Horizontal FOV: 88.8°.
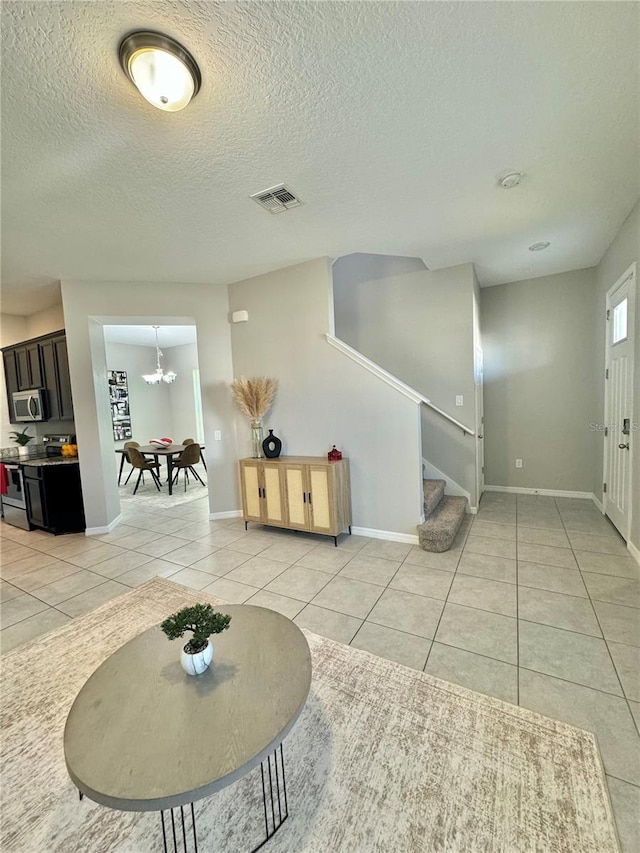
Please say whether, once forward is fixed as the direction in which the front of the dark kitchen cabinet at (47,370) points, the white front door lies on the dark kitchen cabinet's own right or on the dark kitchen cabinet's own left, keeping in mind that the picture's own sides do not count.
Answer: on the dark kitchen cabinet's own left

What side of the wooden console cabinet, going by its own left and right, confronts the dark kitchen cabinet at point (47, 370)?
right

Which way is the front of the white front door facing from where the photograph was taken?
facing to the left of the viewer

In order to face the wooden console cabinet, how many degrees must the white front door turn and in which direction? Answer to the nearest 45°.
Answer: approximately 45° to its left
